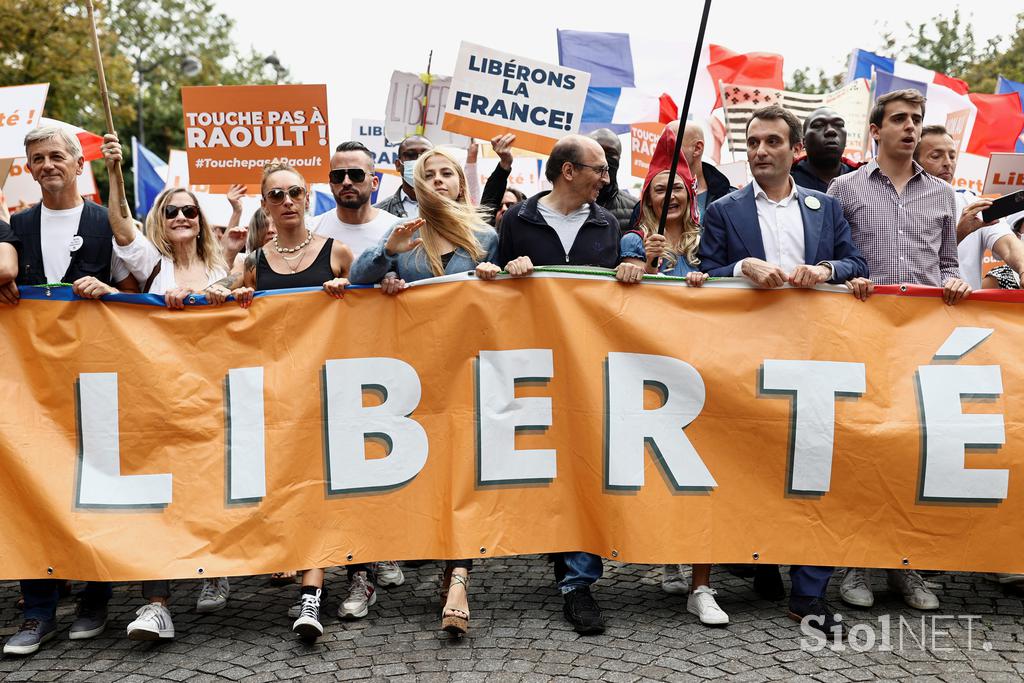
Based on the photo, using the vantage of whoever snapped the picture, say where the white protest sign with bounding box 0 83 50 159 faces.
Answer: facing the viewer

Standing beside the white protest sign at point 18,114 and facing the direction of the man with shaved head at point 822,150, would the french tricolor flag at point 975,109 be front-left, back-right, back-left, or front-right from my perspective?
front-left

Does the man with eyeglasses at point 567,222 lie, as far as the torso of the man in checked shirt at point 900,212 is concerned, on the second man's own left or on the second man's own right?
on the second man's own right

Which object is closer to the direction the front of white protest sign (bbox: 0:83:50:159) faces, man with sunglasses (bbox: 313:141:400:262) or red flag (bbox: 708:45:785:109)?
the man with sunglasses

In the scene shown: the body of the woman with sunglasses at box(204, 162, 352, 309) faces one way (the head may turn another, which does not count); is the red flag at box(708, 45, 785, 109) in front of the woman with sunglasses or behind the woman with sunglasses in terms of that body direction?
behind

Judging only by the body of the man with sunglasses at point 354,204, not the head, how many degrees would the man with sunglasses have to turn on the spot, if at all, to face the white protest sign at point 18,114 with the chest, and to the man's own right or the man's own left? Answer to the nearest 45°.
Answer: approximately 135° to the man's own right

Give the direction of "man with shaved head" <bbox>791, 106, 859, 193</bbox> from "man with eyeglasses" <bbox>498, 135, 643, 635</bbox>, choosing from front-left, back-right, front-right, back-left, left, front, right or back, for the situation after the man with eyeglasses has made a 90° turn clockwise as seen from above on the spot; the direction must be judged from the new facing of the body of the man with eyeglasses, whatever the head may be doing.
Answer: back-right

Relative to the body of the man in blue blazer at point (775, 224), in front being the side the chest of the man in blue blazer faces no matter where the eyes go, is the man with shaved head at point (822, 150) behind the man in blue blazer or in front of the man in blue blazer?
behind

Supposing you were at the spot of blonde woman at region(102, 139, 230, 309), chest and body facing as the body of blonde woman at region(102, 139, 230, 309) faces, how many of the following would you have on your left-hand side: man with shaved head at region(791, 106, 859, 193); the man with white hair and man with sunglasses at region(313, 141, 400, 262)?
2

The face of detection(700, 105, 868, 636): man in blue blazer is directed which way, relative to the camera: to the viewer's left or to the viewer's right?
to the viewer's left

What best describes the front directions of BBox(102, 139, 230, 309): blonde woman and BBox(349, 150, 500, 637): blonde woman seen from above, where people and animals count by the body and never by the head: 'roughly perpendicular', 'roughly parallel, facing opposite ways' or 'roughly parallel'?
roughly parallel

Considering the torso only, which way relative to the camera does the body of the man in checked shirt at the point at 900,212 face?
toward the camera

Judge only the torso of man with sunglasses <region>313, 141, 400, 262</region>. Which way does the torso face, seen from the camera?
toward the camera

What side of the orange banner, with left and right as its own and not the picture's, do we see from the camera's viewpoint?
front

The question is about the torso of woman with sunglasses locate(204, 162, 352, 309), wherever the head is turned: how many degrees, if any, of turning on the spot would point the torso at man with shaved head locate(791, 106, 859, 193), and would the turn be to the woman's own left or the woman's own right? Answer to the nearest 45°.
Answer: approximately 90° to the woman's own left

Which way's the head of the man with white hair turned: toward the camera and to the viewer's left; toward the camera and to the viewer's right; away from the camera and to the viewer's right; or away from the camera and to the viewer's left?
toward the camera and to the viewer's left
